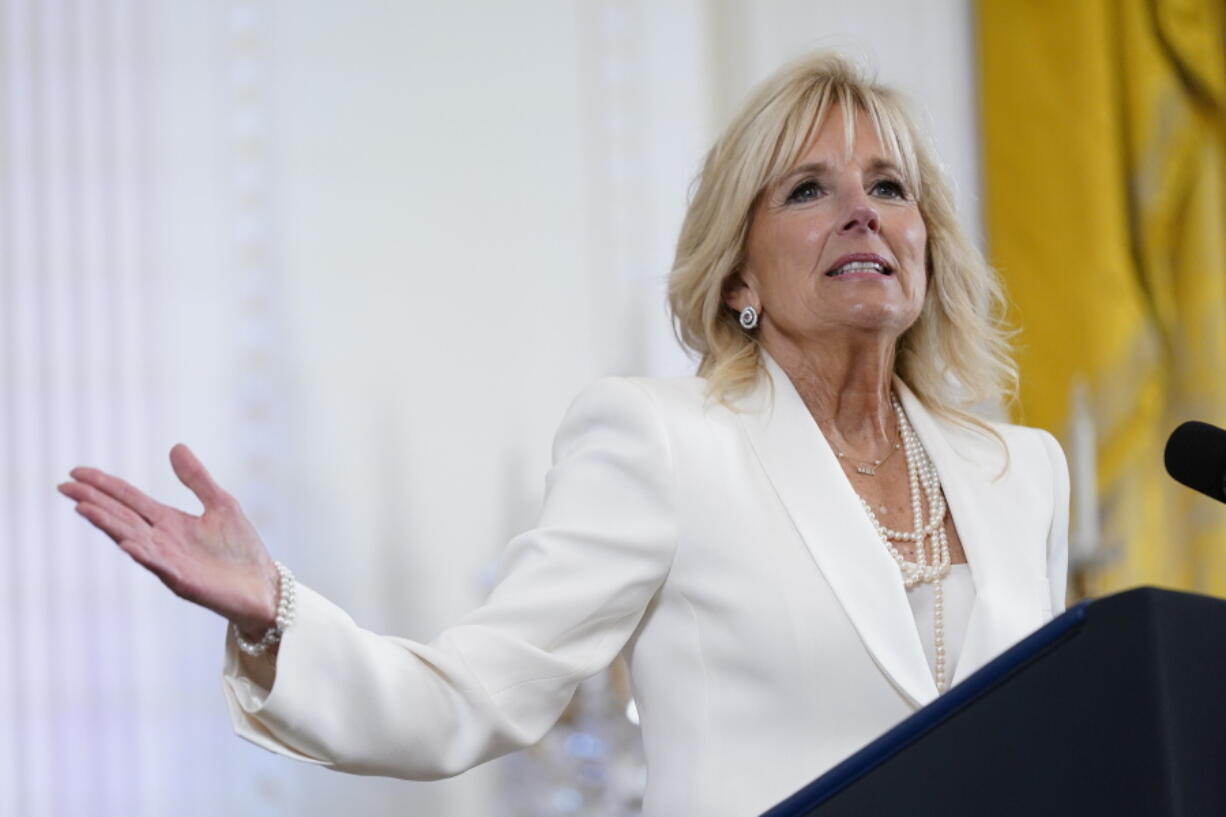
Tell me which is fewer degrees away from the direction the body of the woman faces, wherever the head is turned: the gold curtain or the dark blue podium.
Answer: the dark blue podium

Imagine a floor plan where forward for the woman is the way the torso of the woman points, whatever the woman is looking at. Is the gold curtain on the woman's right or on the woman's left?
on the woman's left
